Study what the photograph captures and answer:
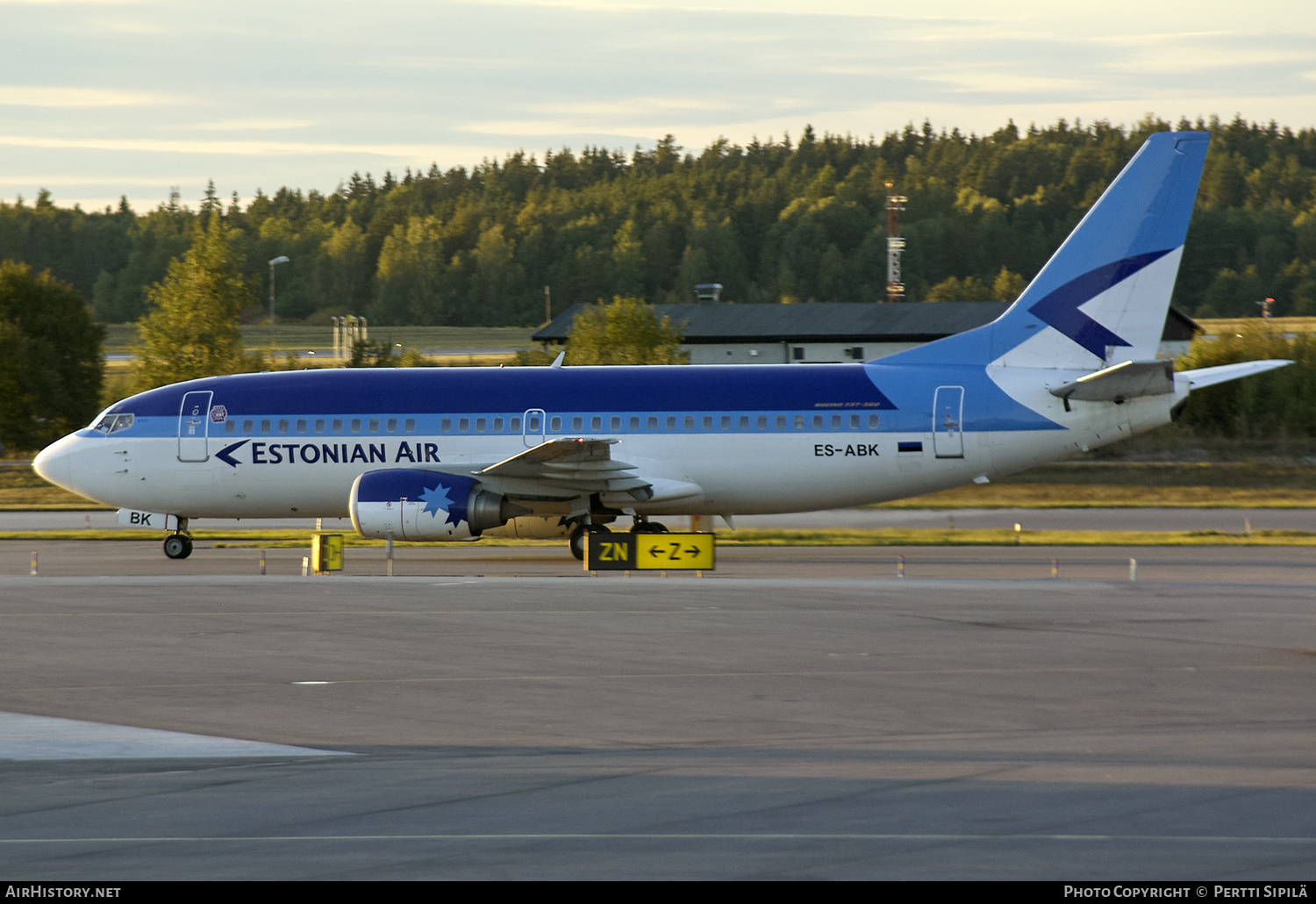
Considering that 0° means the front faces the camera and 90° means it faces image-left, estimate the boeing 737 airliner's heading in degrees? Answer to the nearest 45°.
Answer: approximately 90°
